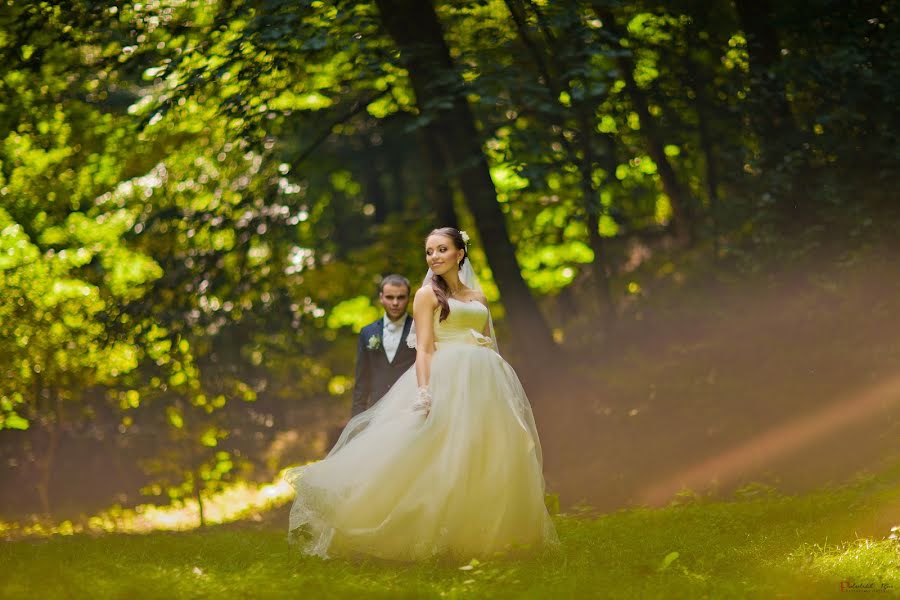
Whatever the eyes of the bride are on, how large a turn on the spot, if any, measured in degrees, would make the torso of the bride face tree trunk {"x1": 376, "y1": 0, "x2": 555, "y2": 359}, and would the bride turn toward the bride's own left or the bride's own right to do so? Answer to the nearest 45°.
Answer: approximately 135° to the bride's own left

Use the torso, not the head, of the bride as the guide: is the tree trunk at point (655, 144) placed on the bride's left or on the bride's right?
on the bride's left

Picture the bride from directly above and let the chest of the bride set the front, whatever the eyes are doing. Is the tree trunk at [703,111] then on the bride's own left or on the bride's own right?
on the bride's own left

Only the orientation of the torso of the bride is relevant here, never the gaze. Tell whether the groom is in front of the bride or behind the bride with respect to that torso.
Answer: behind

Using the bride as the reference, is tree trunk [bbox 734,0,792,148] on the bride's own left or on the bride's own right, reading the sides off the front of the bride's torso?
on the bride's own left

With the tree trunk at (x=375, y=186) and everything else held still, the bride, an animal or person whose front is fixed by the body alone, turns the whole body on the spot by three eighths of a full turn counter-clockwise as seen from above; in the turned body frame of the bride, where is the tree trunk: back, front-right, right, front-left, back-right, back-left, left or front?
front
